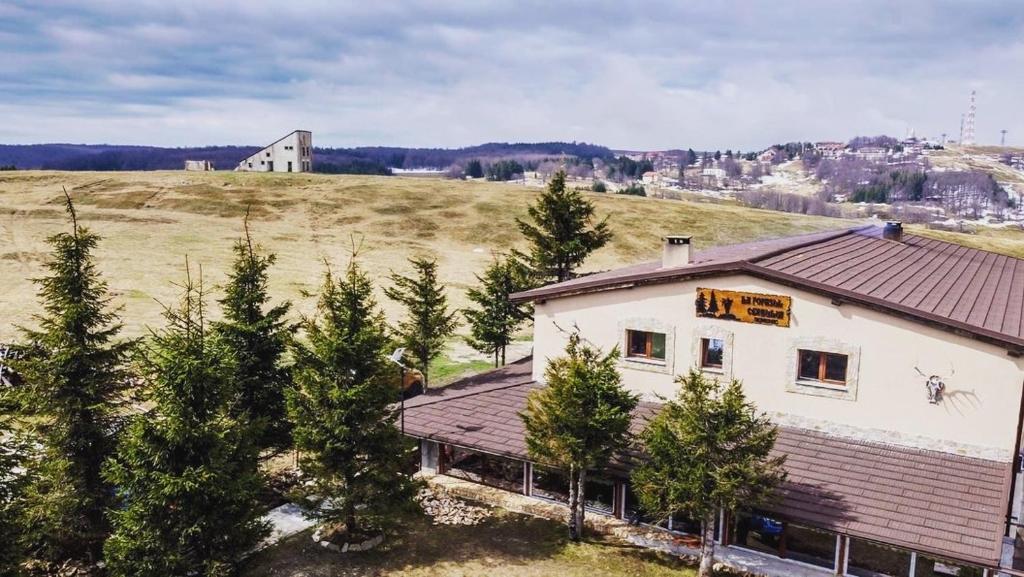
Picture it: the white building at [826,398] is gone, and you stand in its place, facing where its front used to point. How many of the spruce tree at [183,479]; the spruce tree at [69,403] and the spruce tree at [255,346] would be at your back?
0

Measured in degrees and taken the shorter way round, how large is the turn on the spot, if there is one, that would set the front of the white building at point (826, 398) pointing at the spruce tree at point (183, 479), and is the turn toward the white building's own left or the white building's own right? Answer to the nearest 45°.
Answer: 0° — it already faces it

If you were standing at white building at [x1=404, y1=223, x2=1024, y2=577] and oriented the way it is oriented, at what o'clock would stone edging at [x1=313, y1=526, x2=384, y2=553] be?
The stone edging is roughly at 1 o'clock from the white building.

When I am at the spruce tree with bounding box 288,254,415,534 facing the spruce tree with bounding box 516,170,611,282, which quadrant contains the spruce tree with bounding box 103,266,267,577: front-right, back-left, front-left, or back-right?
back-left

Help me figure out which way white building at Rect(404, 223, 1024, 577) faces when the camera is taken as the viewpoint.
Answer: facing the viewer and to the left of the viewer

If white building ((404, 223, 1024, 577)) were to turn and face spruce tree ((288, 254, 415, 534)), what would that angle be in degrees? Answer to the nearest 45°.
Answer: approximately 45° to its right

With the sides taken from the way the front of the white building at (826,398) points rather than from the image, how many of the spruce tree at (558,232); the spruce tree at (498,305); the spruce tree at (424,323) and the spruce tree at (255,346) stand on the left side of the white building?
0

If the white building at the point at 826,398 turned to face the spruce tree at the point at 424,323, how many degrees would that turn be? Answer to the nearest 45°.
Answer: approximately 90° to its right

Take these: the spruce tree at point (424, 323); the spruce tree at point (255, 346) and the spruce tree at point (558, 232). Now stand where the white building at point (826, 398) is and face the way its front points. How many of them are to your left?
0

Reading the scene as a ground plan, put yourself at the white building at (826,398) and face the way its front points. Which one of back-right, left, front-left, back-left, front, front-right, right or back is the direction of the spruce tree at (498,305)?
right

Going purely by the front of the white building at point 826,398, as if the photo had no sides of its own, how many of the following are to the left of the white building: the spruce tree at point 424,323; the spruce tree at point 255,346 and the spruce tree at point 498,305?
0

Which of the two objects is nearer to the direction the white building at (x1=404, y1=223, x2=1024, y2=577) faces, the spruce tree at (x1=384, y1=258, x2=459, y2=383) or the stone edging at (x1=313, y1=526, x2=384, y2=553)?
the stone edging

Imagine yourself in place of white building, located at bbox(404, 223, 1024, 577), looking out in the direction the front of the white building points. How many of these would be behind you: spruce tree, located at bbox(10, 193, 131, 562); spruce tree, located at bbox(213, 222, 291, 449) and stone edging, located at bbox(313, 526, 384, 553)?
0

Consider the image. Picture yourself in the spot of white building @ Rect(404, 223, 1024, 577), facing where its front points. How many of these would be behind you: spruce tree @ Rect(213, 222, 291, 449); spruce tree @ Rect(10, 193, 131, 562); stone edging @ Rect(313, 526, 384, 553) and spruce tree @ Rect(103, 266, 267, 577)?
0

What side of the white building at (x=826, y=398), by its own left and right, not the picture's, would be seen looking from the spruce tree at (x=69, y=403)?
front
